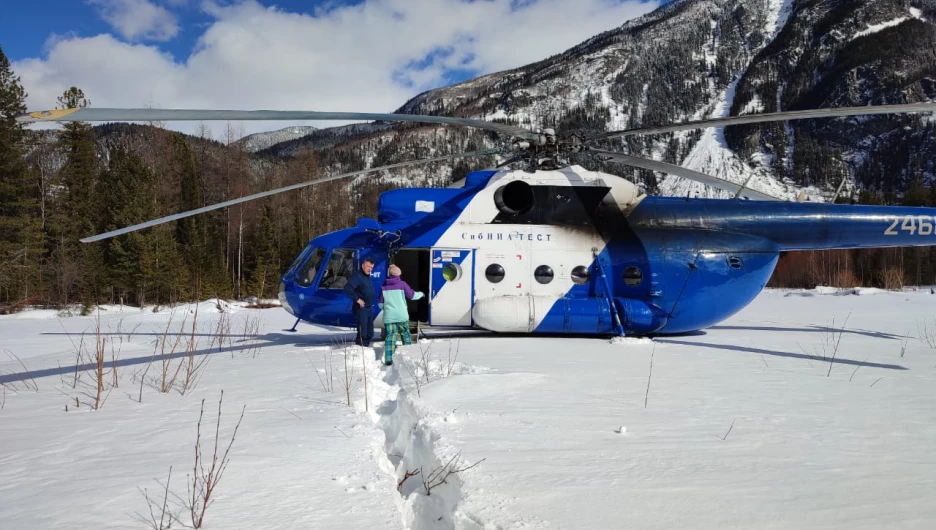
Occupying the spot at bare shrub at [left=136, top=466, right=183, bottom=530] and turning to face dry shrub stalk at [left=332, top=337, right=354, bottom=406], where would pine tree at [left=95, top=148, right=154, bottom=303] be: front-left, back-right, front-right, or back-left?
front-left

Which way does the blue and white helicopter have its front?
to the viewer's left

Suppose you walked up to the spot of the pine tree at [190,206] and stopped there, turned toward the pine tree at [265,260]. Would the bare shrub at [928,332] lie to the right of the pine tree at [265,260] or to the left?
right

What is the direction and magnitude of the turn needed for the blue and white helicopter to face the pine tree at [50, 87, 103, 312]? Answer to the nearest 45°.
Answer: approximately 45° to its right

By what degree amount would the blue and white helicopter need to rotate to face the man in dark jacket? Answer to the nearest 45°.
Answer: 0° — it already faces them

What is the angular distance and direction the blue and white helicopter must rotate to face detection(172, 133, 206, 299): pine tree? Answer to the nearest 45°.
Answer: approximately 45° to its right

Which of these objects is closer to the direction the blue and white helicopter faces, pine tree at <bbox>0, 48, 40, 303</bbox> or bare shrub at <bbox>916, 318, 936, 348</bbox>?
the pine tree

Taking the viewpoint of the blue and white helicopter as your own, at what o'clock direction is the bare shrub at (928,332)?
The bare shrub is roughly at 6 o'clock from the blue and white helicopter.

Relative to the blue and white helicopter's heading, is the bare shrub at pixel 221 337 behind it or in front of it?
in front
